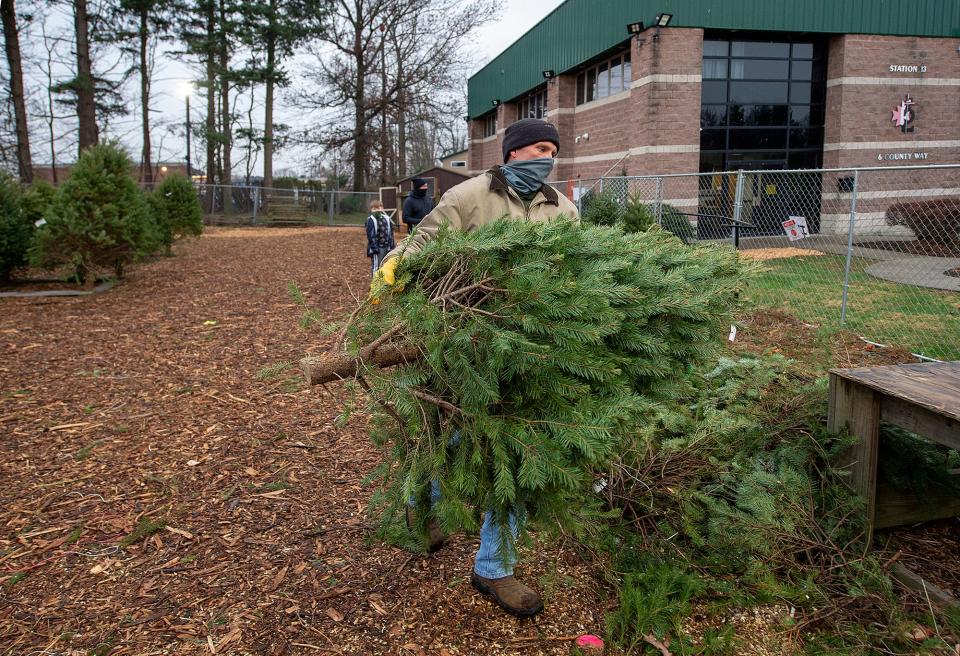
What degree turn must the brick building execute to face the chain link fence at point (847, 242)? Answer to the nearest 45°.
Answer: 0° — it already faces it

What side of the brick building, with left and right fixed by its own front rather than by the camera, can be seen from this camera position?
front

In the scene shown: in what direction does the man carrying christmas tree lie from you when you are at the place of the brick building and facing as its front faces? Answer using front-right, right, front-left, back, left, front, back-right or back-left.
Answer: front

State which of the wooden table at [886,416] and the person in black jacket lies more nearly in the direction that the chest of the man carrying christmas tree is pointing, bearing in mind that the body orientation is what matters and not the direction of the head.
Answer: the wooden table

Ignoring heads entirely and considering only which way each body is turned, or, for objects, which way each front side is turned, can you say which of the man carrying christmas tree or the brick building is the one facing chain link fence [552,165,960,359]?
the brick building

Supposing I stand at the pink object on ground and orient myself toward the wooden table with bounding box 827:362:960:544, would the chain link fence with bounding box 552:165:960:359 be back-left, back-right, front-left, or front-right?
front-left

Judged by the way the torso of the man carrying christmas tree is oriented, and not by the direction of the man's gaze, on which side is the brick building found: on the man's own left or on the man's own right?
on the man's own left

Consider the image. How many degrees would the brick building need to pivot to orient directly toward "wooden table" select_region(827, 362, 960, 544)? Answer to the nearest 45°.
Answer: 0° — it already faces it

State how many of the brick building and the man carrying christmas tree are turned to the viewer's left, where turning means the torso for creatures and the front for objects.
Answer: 0

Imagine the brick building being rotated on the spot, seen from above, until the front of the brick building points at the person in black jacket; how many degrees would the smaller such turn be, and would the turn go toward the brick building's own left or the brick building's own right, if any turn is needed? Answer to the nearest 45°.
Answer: approximately 45° to the brick building's own right

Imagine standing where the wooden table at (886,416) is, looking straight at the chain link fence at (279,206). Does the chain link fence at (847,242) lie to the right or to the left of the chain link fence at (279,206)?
right

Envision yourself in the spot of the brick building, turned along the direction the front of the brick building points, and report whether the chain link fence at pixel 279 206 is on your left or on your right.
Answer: on your right
